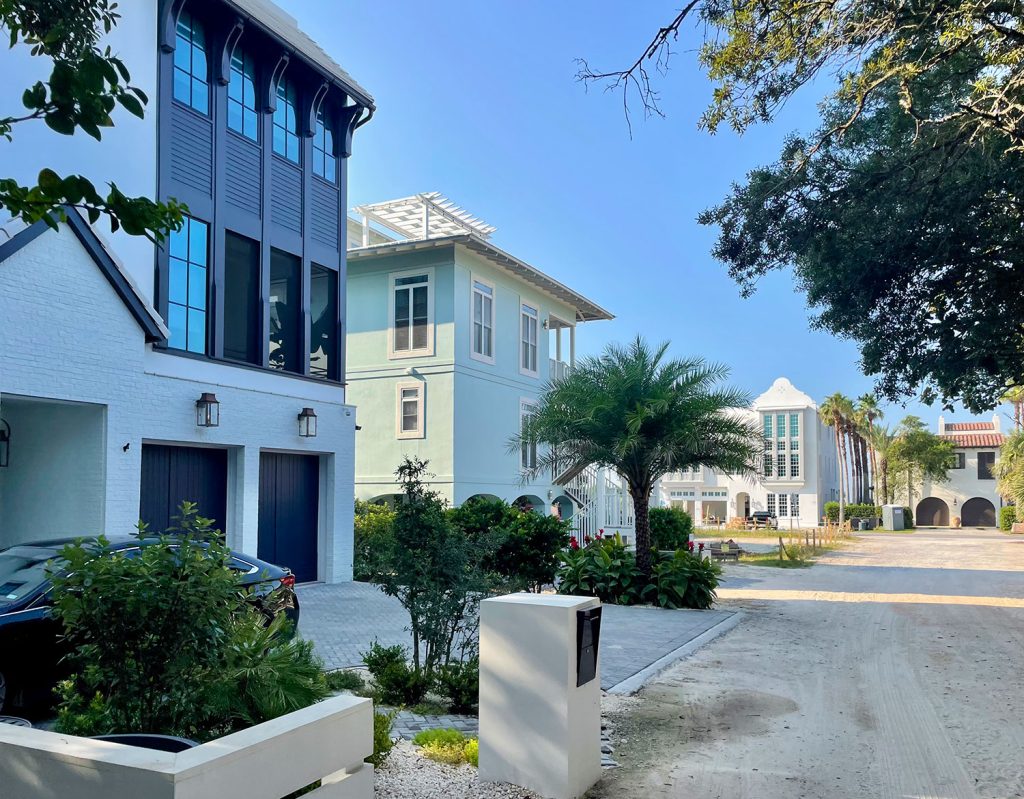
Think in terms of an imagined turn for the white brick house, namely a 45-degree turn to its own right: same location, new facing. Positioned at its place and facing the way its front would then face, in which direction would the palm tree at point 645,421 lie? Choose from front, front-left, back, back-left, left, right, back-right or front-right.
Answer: left

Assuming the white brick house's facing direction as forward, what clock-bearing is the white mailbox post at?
The white mailbox post is roughly at 1 o'clock from the white brick house.

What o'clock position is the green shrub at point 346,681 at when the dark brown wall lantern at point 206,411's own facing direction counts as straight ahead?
The green shrub is roughly at 1 o'clock from the dark brown wall lantern.

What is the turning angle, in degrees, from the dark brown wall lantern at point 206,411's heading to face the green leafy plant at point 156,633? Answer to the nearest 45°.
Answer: approximately 45° to its right

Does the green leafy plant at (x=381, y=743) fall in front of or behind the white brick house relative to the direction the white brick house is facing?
in front

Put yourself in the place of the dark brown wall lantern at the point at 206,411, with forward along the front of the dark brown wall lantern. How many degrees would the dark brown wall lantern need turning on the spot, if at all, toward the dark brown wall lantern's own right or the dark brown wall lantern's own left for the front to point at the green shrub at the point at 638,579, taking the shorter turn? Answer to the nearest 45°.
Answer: approximately 45° to the dark brown wall lantern's own left

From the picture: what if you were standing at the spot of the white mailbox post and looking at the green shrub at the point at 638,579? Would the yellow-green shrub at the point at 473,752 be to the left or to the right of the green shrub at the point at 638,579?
left

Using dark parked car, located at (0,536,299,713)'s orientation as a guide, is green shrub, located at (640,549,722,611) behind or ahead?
behind

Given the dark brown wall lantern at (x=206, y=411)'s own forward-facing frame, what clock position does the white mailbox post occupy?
The white mailbox post is roughly at 1 o'clock from the dark brown wall lantern.
